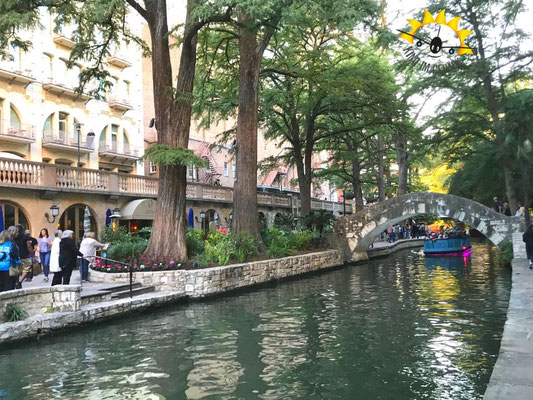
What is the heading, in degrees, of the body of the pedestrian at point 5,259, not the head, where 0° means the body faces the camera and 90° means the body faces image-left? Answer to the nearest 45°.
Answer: approximately 180°

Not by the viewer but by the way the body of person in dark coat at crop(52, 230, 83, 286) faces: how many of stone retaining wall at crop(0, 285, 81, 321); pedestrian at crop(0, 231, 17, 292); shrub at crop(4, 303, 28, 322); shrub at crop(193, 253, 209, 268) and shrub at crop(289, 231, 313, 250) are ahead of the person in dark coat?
2

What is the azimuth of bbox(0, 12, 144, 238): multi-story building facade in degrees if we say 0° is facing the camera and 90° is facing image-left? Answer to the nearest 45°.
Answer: approximately 315°

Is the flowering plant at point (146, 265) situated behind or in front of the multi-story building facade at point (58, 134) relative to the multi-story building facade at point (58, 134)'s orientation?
in front

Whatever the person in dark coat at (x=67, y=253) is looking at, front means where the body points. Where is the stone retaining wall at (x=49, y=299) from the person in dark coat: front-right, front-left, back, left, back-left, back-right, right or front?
back-right

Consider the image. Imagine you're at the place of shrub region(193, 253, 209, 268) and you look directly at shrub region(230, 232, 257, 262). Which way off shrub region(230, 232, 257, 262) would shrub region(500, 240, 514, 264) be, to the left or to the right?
right

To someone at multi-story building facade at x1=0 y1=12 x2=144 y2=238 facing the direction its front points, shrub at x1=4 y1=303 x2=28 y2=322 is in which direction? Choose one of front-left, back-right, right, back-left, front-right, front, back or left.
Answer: front-right

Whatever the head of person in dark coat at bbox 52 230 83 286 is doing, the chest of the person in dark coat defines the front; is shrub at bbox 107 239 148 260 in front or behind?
in front

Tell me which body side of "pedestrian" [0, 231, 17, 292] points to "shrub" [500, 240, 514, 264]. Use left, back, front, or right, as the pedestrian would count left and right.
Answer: right

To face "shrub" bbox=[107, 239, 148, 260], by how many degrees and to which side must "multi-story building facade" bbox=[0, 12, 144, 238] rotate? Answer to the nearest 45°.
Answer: approximately 45° to its right

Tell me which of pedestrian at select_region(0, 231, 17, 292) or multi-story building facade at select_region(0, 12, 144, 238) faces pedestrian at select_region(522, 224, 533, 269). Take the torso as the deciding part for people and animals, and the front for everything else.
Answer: the multi-story building facade

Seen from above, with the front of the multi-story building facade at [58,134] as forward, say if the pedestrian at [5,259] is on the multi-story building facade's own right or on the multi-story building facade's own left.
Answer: on the multi-story building facade's own right

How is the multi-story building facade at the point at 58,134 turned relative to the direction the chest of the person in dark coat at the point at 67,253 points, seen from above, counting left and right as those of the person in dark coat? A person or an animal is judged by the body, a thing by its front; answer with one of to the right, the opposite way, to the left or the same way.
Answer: to the right

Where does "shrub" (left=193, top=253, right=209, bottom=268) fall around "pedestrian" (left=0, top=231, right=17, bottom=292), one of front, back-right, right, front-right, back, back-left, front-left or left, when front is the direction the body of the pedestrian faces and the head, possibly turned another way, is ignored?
front-right

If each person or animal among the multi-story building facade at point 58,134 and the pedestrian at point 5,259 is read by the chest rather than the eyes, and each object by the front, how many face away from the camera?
1
